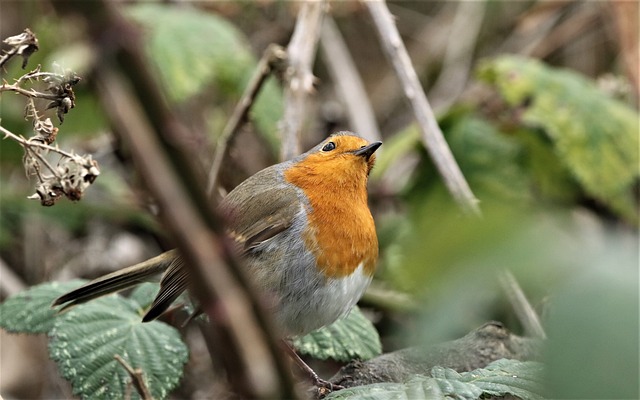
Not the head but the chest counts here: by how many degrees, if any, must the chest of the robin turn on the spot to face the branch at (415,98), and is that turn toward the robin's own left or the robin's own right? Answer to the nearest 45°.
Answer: approximately 45° to the robin's own left

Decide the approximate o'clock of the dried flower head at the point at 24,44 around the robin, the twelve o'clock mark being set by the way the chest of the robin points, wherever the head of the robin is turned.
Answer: The dried flower head is roughly at 4 o'clock from the robin.

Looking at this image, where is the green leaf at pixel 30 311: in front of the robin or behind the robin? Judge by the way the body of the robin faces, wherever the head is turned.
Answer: behind

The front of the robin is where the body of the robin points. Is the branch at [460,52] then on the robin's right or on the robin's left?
on the robin's left

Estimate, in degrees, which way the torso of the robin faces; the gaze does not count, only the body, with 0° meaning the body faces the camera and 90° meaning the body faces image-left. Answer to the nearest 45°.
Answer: approximately 270°

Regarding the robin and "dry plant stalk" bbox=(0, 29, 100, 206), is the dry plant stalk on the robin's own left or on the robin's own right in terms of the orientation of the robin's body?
on the robin's own right
